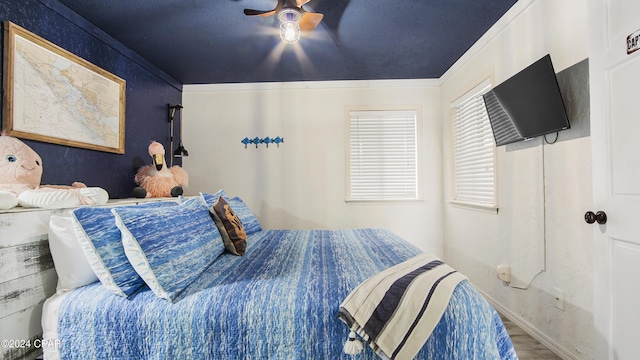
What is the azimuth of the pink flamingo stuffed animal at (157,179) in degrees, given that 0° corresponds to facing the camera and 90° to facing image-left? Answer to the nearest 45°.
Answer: approximately 0°

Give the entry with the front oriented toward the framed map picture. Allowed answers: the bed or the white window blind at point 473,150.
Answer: the white window blind

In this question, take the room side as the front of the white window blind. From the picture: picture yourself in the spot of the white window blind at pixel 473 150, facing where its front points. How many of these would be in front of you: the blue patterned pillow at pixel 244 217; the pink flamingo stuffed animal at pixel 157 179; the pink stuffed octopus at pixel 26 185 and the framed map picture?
4

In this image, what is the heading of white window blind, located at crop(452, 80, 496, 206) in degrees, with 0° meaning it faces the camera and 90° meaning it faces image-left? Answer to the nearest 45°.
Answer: approximately 45°

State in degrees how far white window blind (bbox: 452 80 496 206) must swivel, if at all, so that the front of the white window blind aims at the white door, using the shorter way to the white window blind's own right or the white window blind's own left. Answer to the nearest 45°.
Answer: approximately 90° to the white window blind's own left

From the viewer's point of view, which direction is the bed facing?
to the viewer's right

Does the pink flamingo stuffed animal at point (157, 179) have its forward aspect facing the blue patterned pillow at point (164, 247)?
yes

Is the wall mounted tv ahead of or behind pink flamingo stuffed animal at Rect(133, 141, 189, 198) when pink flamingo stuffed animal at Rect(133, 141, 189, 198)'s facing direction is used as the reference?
ahead

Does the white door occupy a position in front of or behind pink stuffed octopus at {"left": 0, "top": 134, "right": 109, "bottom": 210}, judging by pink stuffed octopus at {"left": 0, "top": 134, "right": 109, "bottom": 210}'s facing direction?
in front
